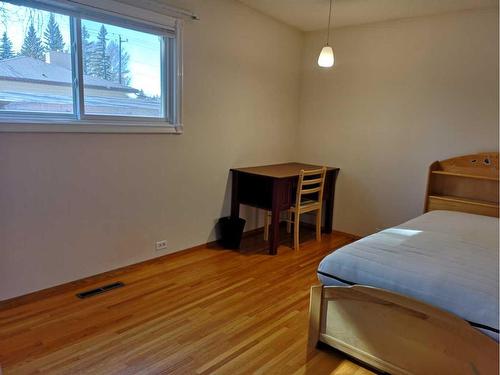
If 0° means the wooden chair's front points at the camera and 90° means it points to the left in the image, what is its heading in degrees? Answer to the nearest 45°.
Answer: approximately 135°

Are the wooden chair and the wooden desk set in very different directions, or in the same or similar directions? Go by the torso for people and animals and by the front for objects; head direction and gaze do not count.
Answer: very different directions

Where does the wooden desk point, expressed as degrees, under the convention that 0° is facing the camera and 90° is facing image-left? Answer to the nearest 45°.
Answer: approximately 315°

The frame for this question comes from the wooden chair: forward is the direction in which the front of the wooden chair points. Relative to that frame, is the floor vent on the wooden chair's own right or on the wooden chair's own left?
on the wooden chair's own left

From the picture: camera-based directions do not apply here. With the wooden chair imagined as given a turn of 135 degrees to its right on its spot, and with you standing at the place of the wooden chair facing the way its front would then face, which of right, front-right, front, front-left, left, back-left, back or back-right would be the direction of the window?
back-right

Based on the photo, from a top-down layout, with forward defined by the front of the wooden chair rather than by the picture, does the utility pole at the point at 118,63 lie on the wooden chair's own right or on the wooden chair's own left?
on the wooden chair's own left
